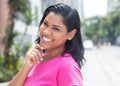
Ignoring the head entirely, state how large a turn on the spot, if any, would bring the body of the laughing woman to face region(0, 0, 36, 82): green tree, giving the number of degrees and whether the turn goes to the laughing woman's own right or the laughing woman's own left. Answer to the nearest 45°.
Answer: approximately 135° to the laughing woman's own right

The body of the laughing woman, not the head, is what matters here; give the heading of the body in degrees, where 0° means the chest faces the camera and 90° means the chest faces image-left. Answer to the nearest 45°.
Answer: approximately 45°

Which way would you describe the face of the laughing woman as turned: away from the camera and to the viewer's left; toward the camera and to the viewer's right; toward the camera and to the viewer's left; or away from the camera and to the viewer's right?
toward the camera and to the viewer's left
